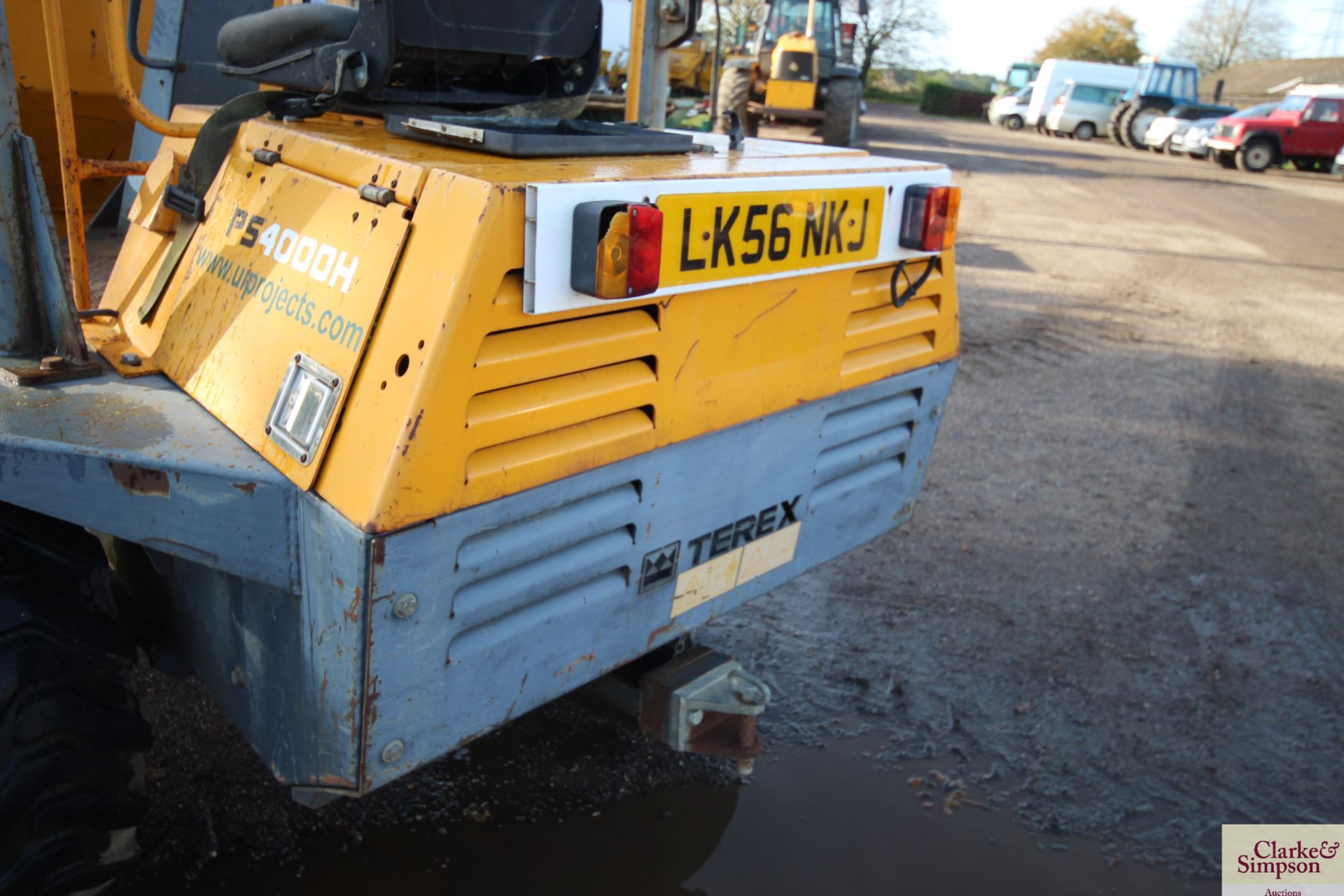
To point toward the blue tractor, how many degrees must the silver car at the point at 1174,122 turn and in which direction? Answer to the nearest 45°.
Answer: approximately 135° to its right

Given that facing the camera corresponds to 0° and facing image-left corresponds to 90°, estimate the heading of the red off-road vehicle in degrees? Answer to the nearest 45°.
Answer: approximately 45°

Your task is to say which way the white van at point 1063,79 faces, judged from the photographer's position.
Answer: facing the viewer and to the left of the viewer

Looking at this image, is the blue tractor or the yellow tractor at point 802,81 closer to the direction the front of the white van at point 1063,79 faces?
the yellow tractor

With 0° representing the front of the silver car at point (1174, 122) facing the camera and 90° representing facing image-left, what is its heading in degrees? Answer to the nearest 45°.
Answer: approximately 45°

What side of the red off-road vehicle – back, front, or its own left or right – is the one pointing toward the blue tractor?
right

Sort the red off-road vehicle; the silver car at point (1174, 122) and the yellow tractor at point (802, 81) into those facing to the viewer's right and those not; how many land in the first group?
0

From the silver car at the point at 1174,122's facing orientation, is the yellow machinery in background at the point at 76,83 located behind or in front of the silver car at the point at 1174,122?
in front

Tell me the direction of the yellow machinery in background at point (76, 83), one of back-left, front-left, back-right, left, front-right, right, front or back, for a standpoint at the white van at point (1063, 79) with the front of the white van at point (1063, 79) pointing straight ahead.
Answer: front-left

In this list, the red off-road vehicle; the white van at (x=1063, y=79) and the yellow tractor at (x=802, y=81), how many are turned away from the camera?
0

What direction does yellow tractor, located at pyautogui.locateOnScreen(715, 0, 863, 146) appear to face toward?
toward the camera

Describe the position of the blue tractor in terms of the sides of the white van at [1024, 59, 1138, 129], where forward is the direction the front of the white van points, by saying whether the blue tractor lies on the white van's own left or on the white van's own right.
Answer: on the white van's own left

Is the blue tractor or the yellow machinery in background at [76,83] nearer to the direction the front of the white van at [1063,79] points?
the yellow machinery in background
